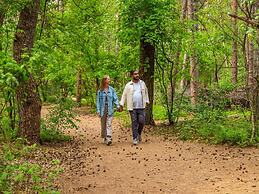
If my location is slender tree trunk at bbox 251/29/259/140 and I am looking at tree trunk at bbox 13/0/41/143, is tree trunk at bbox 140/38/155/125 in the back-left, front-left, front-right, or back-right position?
front-right

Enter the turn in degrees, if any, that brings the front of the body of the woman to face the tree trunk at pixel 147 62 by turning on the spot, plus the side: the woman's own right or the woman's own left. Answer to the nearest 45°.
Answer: approximately 135° to the woman's own left

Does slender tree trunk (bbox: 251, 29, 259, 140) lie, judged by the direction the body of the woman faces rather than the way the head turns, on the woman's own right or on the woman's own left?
on the woman's own left

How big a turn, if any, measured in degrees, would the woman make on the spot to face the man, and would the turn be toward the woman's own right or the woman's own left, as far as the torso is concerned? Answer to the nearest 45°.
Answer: approximately 90° to the woman's own left

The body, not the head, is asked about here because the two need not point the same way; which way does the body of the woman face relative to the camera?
toward the camera

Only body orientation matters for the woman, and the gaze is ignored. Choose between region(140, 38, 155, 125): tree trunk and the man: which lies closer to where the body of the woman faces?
the man

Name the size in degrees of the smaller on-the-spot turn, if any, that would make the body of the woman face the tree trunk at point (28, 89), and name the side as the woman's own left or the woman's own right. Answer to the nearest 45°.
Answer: approximately 45° to the woman's own right
